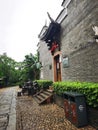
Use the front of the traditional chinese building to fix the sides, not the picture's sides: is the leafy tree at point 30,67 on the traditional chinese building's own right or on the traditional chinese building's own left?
on the traditional chinese building's own right

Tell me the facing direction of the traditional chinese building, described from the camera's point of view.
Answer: facing the viewer and to the left of the viewer
